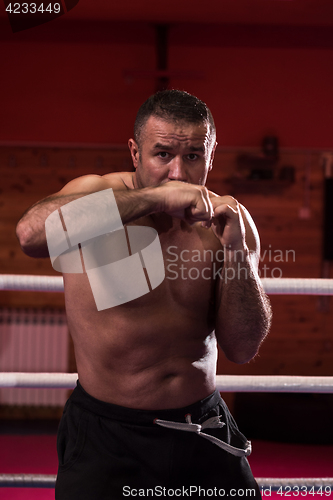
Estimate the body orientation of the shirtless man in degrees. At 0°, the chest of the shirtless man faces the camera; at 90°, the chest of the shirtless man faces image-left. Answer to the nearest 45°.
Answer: approximately 315°
